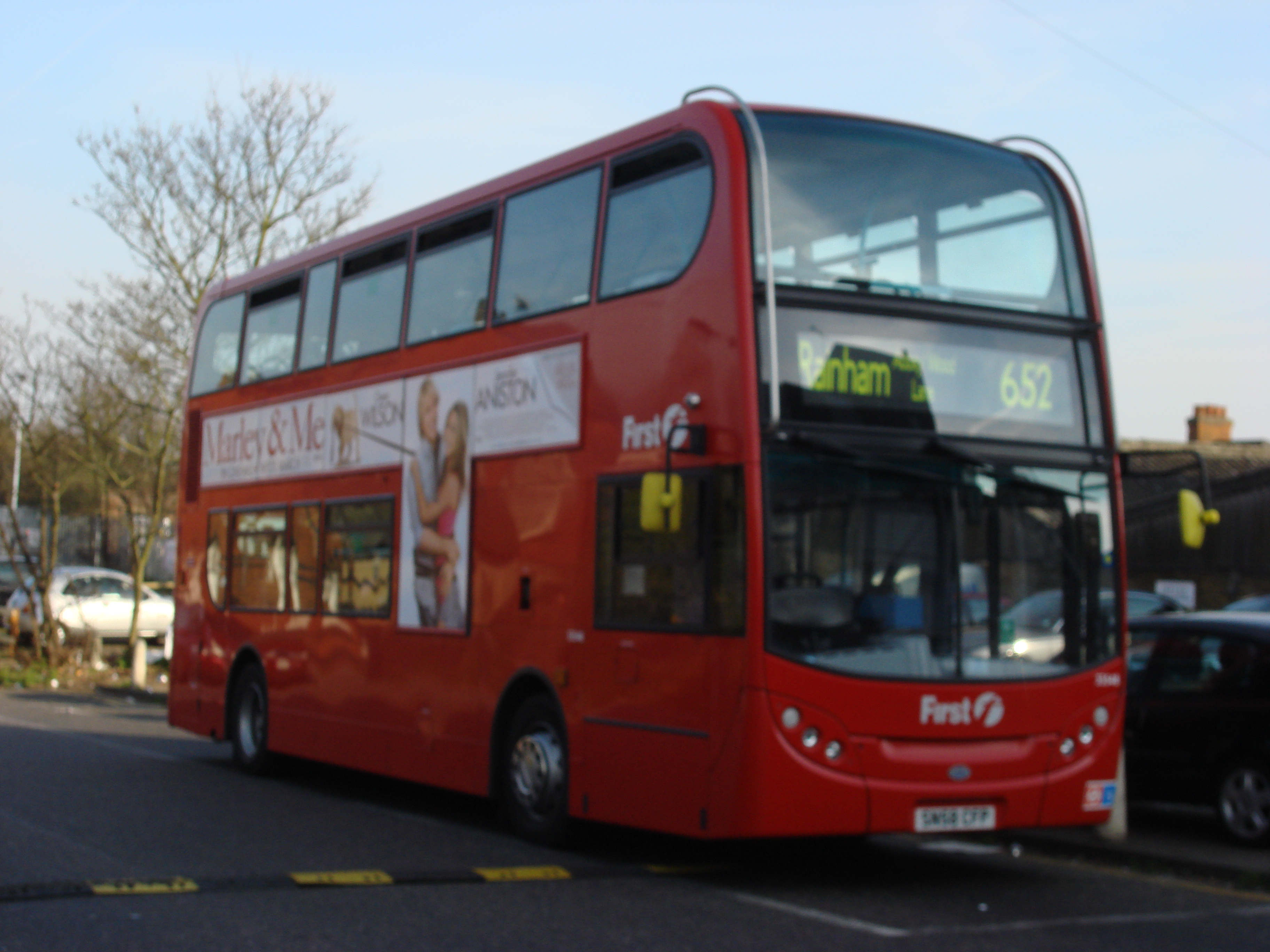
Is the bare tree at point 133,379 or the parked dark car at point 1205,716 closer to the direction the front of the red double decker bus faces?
the parked dark car

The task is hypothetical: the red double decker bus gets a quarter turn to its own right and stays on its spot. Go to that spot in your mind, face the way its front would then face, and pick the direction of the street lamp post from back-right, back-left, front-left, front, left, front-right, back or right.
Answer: right

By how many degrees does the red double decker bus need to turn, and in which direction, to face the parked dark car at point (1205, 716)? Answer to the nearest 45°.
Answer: approximately 90° to its left

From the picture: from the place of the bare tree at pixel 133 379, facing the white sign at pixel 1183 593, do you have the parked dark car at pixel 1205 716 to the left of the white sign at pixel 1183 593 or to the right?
right

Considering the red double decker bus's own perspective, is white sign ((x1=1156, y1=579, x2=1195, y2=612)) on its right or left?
on its left

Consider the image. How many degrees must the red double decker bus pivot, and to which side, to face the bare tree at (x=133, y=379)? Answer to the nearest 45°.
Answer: approximately 180°

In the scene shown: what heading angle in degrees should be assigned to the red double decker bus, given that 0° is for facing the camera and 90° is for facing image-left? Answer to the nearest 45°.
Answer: approximately 315°
